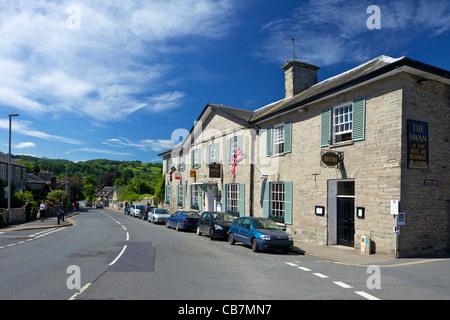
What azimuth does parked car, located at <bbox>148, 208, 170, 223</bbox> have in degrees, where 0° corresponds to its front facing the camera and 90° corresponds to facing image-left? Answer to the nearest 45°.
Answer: approximately 315°

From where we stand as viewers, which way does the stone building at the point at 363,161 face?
facing the viewer and to the left of the viewer

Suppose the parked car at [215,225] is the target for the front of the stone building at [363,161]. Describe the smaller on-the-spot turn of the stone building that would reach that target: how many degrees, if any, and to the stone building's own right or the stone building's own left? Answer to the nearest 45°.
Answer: approximately 90° to the stone building's own right

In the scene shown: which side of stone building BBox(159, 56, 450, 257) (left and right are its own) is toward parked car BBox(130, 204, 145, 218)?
right

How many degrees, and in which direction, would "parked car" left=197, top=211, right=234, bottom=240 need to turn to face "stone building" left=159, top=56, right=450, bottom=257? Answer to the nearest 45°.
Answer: approximately 90° to its left

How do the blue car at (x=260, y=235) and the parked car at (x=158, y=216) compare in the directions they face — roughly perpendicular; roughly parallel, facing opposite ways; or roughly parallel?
roughly parallel

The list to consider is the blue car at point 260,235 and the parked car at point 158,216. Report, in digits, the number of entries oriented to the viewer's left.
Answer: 0

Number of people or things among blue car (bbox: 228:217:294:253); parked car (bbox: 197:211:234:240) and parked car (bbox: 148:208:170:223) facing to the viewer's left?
0

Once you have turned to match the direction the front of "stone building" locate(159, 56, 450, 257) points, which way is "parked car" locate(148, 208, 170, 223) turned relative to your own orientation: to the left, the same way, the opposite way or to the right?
to the left

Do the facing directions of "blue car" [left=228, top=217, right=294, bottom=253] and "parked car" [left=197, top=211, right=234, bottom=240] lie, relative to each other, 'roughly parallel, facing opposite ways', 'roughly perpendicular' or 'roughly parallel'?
roughly parallel

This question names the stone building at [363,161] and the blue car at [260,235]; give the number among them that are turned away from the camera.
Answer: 0

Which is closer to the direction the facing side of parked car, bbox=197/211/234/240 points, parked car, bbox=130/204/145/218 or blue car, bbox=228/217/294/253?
the blue car
